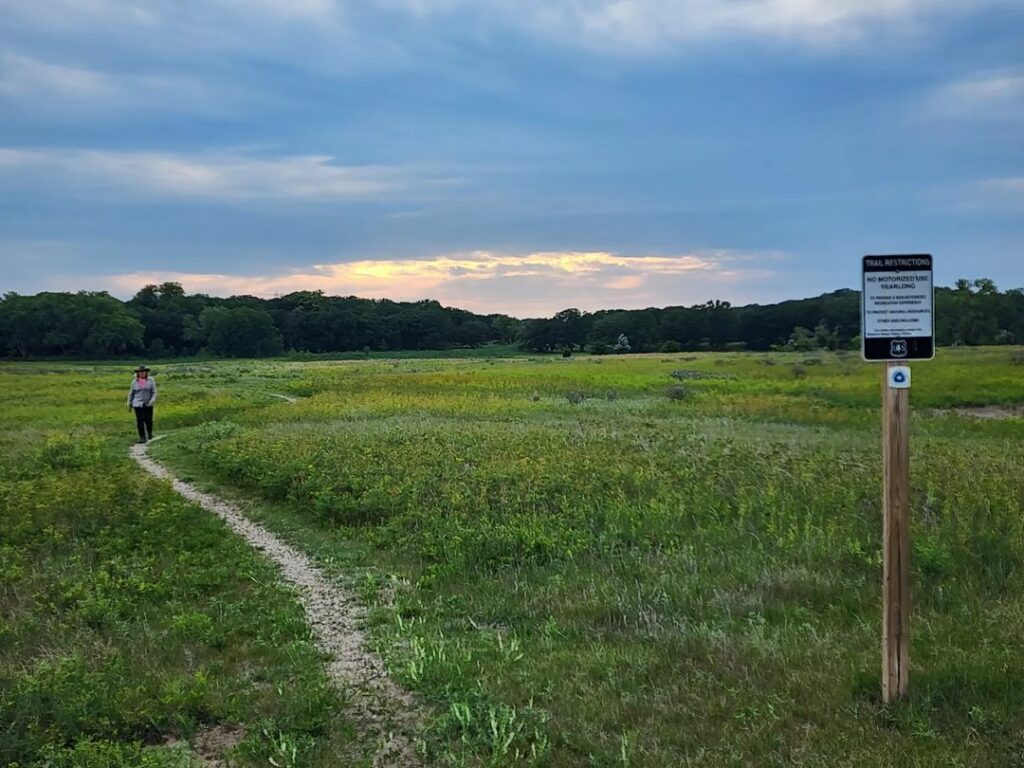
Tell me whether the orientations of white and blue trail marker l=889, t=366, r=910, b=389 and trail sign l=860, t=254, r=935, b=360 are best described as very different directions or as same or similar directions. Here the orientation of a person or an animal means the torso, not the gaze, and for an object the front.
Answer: same or similar directions

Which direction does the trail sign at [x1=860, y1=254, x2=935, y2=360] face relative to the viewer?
toward the camera

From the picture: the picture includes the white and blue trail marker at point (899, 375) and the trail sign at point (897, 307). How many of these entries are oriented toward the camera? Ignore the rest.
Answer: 2

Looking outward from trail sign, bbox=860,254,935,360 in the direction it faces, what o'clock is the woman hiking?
The woman hiking is roughly at 4 o'clock from the trail sign.

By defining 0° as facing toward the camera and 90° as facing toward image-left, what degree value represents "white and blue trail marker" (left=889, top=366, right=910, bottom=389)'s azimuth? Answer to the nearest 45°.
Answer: approximately 0°
